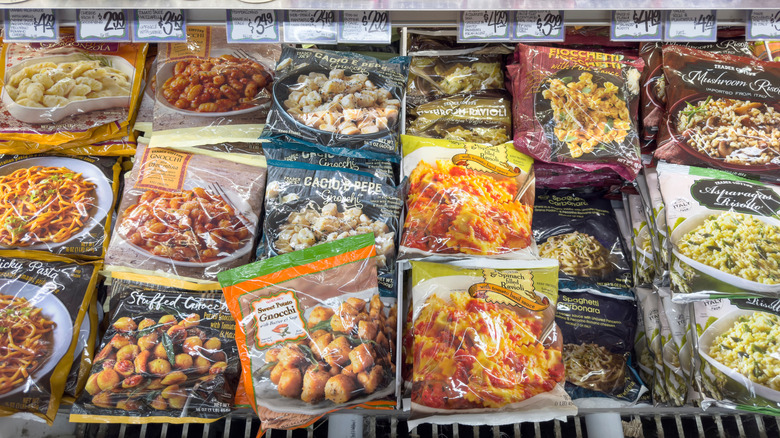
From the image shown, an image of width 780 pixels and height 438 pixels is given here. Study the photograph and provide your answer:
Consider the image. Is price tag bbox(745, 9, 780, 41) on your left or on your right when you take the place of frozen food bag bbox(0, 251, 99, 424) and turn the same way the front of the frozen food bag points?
on your left

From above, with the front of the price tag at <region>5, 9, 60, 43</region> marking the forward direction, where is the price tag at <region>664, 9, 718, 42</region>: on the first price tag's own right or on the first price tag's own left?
on the first price tag's own left
